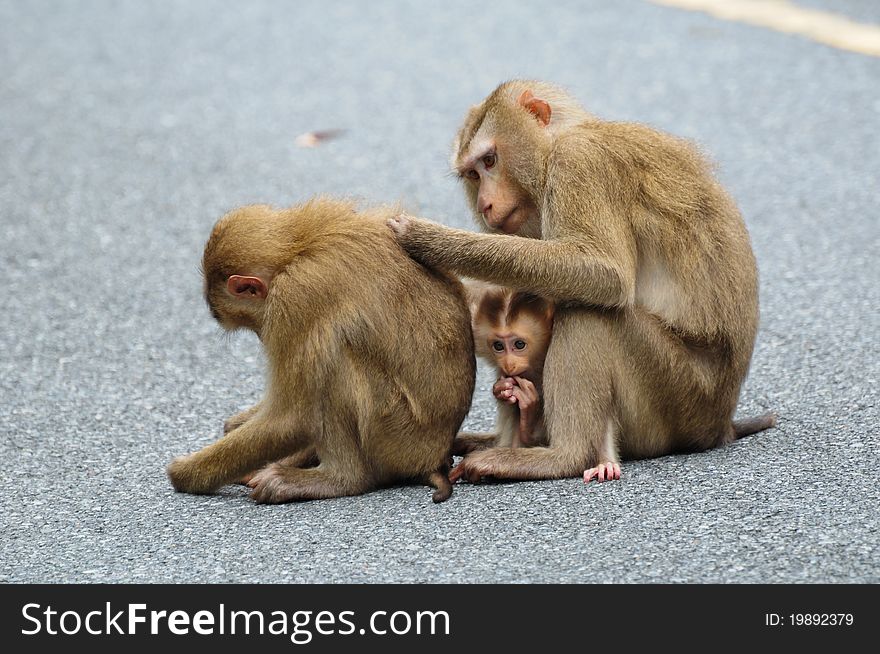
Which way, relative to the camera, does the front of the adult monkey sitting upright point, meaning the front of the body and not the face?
to the viewer's left

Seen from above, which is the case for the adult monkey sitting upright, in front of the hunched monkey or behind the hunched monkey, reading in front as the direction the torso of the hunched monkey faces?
behind

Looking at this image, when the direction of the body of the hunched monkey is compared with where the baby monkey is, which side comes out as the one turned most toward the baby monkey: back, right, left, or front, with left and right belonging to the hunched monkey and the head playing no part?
back

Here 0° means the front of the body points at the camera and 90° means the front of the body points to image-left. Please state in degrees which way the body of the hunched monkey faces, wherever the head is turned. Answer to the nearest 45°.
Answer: approximately 90°
